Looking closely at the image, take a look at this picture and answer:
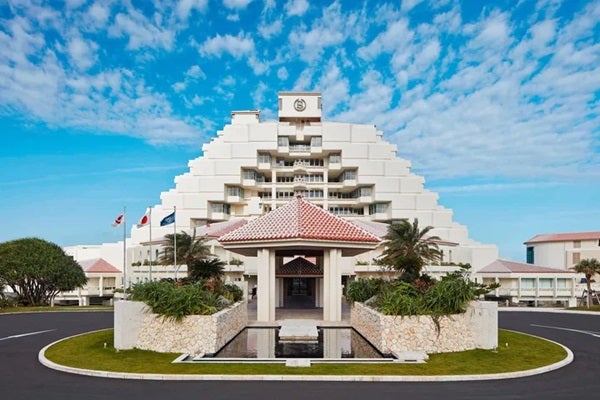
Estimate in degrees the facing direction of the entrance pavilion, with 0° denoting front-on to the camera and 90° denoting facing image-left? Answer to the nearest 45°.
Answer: approximately 0°

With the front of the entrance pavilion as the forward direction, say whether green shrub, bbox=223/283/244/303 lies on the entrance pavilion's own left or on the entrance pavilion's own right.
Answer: on the entrance pavilion's own right

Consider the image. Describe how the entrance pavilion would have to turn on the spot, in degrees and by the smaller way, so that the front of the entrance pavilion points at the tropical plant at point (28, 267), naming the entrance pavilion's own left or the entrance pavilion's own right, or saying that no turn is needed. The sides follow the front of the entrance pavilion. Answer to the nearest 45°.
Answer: approximately 135° to the entrance pavilion's own right

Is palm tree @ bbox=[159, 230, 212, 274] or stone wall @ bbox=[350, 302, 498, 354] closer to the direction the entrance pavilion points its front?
the stone wall

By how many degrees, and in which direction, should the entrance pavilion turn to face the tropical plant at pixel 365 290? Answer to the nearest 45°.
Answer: approximately 45° to its left

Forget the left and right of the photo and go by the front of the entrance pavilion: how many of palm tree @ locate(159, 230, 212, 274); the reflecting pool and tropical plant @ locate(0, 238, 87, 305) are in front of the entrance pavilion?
1

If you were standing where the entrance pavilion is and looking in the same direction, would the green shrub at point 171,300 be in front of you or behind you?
in front

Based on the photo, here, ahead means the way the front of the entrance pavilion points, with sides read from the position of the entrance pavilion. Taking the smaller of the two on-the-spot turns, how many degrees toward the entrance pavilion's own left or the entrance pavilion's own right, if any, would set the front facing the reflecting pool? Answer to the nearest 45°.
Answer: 0° — it already faces it
